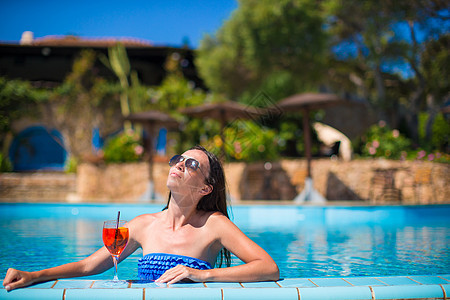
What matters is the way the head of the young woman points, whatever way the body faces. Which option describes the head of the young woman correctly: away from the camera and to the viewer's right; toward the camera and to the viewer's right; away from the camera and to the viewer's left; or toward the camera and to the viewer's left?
toward the camera and to the viewer's left

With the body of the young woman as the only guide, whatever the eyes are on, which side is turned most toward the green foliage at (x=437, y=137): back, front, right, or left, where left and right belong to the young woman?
back

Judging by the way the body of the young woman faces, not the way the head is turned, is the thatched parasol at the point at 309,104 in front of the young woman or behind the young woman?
behind

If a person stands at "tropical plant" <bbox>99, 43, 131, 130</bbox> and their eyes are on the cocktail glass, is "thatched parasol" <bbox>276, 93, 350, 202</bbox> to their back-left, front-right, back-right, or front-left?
front-left

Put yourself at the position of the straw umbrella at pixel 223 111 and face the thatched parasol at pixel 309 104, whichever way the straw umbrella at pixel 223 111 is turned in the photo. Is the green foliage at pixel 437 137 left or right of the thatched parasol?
left

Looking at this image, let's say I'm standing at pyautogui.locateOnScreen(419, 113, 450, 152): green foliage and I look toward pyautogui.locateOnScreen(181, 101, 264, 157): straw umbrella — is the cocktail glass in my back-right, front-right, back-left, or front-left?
front-left

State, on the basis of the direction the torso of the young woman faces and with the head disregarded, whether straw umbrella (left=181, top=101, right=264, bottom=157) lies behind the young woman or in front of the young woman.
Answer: behind

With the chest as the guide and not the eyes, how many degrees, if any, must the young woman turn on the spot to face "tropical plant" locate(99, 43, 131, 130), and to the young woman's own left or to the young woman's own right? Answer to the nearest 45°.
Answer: approximately 135° to the young woman's own right

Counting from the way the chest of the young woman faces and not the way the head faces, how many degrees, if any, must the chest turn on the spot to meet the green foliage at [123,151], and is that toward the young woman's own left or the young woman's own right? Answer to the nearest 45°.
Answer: approximately 135° to the young woman's own right

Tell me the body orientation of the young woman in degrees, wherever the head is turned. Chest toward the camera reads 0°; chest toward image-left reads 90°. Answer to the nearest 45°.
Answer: approximately 45°

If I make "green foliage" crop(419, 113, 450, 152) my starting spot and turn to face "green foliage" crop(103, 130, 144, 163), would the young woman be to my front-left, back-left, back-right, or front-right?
front-left

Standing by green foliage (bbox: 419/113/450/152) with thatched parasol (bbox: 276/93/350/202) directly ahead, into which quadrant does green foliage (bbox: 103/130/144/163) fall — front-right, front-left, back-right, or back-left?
front-right
